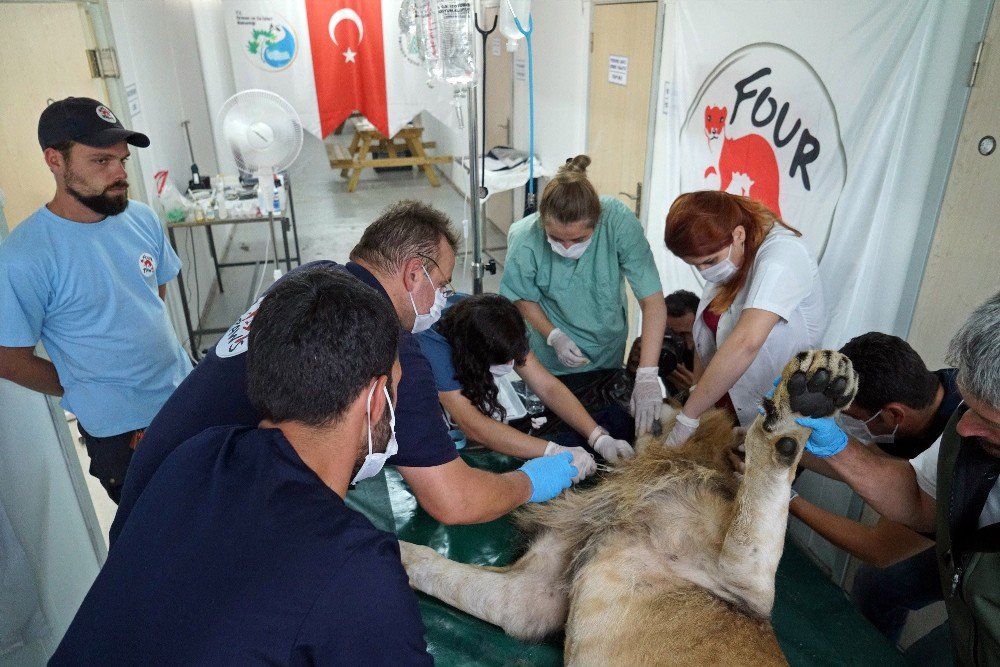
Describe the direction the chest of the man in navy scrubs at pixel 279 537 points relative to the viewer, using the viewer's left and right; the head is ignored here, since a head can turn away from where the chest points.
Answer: facing away from the viewer and to the right of the viewer

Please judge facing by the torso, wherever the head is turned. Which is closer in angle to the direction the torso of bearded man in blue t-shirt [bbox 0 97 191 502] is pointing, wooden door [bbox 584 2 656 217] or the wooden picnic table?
the wooden door

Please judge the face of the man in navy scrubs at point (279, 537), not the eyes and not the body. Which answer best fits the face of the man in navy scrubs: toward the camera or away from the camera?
away from the camera

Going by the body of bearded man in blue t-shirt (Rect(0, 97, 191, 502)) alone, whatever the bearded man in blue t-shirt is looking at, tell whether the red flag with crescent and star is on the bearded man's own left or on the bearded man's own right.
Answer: on the bearded man's own left

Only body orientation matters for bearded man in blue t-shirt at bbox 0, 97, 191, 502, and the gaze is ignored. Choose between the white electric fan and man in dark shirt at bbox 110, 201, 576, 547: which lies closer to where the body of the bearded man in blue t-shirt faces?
the man in dark shirt

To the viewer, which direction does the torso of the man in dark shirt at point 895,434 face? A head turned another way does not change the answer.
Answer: to the viewer's left

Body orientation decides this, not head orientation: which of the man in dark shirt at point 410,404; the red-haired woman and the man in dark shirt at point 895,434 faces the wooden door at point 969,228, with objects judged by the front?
the man in dark shirt at point 410,404

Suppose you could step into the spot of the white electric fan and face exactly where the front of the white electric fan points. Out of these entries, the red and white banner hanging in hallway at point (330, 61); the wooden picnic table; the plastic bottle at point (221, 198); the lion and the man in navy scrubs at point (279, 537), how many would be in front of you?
2

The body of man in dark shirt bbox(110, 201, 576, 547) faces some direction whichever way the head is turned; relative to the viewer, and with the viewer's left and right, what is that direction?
facing to the right of the viewer

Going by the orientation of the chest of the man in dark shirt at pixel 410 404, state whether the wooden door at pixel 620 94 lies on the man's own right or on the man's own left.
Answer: on the man's own left

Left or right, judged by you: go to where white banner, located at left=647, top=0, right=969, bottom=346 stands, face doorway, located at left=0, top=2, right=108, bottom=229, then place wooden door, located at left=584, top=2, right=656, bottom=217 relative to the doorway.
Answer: right

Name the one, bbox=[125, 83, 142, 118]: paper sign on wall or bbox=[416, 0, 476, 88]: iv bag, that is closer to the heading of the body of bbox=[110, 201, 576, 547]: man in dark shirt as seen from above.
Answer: the iv bag

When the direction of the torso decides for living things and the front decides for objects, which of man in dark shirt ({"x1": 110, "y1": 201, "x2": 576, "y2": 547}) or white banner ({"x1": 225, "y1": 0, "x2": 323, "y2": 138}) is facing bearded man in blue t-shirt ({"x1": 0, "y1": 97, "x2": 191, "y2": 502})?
the white banner

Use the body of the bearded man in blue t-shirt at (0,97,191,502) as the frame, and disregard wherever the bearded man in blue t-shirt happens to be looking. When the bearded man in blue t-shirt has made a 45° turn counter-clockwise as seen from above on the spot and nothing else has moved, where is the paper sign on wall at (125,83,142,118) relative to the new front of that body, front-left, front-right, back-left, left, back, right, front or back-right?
left
